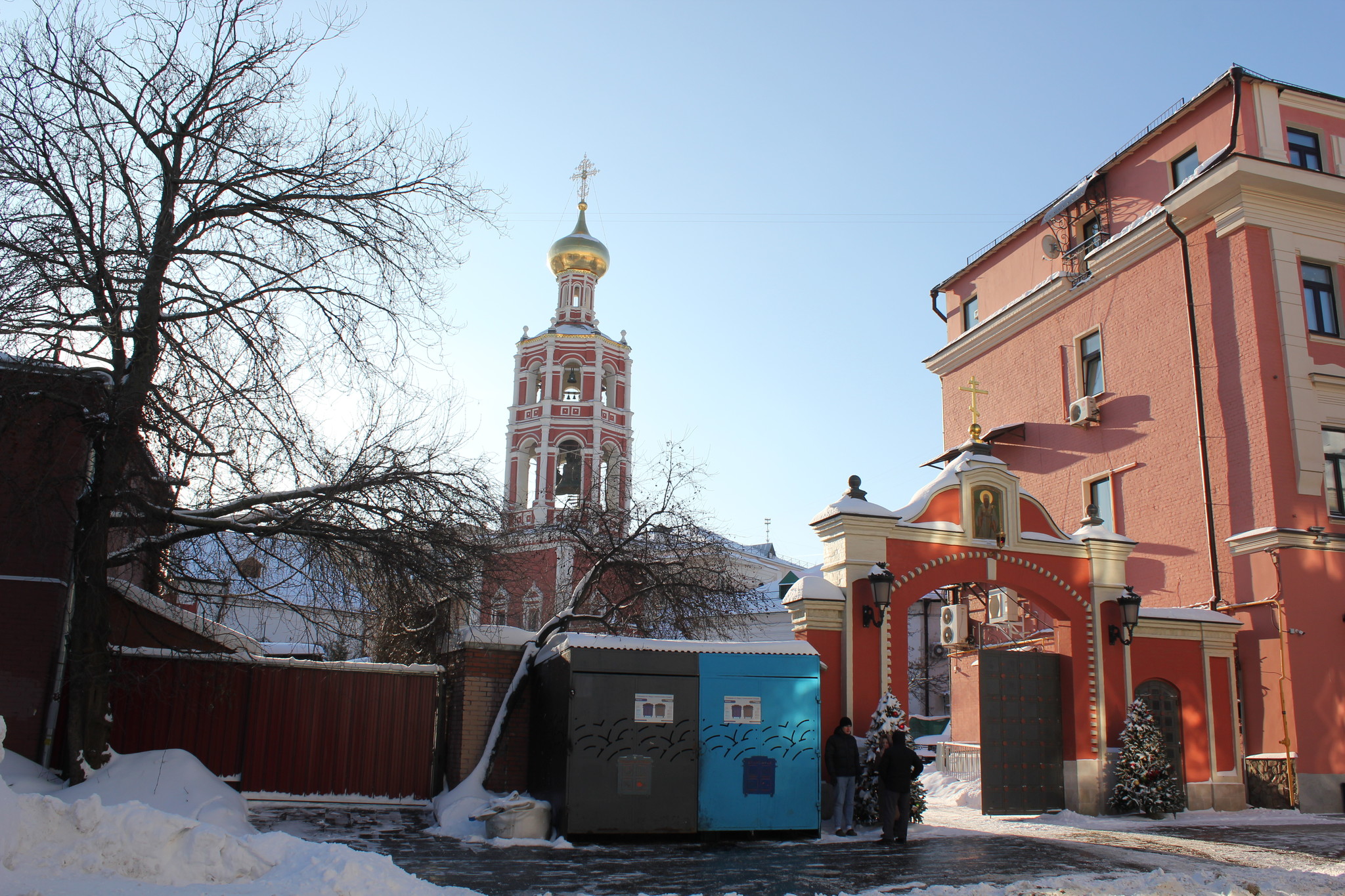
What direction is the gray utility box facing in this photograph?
toward the camera

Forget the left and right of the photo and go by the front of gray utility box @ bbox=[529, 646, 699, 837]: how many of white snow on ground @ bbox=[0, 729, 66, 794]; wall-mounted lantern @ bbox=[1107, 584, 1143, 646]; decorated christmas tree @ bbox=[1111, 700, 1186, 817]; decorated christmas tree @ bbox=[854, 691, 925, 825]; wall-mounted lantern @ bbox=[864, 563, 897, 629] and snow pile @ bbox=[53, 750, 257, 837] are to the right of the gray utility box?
2

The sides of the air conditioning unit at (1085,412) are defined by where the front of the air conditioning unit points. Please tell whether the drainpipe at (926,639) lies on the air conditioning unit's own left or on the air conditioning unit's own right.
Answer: on the air conditioning unit's own right

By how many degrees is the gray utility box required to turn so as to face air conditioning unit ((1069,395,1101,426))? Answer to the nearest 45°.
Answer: approximately 135° to its left

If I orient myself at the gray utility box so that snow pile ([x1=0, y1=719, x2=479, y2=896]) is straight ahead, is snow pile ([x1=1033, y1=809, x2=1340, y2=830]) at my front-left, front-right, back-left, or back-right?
back-left

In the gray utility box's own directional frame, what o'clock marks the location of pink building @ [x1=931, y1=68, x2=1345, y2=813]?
The pink building is roughly at 8 o'clock from the gray utility box.

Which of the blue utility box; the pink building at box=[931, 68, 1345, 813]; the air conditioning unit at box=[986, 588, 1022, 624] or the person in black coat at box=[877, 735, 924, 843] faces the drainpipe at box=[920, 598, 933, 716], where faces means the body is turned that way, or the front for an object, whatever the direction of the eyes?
the person in black coat

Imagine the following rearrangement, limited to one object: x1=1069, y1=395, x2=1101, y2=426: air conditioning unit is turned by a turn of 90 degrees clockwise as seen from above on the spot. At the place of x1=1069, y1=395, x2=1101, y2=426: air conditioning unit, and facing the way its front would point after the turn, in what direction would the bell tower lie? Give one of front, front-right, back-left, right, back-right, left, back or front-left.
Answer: front

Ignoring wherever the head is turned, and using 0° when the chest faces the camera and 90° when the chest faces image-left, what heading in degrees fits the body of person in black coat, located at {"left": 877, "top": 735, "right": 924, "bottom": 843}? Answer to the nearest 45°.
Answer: approximately 180°

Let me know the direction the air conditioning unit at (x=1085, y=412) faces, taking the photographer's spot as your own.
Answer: facing the viewer and to the left of the viewer

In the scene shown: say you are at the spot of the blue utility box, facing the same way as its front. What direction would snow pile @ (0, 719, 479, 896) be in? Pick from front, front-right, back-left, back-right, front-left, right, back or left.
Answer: front-right

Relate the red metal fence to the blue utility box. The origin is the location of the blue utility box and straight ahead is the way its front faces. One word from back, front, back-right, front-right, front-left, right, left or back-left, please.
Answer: right

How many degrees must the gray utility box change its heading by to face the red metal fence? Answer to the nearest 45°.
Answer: approximately 135° to its right

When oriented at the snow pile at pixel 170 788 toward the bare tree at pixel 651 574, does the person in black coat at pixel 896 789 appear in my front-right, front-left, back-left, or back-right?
front-right

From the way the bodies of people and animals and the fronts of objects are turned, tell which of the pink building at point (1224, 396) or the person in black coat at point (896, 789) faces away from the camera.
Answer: the person in black coat

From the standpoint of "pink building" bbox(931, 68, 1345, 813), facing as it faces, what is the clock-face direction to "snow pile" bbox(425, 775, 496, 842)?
The snow pile is roughly at 3 o'clock from the pink building.
